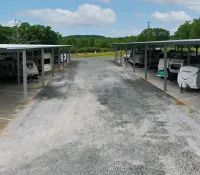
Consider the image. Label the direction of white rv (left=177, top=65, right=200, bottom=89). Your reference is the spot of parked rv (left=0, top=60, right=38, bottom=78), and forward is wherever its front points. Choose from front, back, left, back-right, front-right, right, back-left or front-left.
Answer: front-right

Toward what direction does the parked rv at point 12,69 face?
to the viewer's right

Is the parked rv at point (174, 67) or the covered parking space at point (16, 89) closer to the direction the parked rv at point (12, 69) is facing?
the parked rv

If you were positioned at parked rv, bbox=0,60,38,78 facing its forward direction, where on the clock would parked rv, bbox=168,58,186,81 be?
parked rv, bbox=168,58,186,81 is roughly at 1 o'clock from parked rv, bbox=0,60,38,78.

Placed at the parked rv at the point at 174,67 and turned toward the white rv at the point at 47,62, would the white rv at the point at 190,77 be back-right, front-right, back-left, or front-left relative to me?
back-left

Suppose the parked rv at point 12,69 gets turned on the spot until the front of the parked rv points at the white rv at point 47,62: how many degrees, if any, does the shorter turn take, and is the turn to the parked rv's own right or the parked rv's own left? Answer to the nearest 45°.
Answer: approximately 45° to the parked rv's own left
